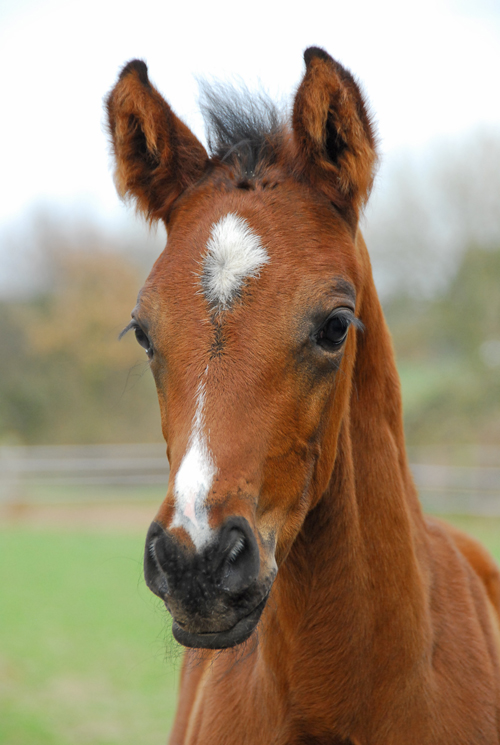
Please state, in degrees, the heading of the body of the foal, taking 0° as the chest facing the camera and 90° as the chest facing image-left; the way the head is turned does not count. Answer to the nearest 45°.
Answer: approximately 45°

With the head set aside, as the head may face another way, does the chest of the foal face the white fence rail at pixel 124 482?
no
